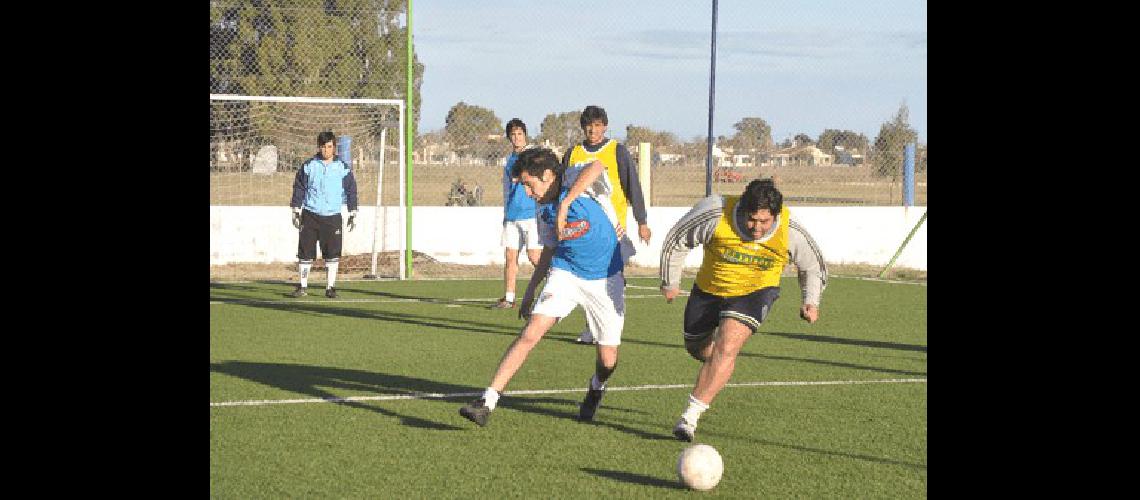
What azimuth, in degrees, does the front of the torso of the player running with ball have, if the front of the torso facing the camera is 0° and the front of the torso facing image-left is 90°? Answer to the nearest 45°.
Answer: approximately 0°

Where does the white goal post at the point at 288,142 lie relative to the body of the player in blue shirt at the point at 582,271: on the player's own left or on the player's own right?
on the player's own right

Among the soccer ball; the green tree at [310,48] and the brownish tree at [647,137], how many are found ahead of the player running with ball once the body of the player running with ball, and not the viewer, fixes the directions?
1

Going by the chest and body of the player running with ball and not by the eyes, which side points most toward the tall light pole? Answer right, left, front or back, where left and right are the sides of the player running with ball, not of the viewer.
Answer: back

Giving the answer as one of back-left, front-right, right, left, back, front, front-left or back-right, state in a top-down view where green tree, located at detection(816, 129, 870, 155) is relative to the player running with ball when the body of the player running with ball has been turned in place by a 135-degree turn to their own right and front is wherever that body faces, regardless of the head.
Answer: front-right

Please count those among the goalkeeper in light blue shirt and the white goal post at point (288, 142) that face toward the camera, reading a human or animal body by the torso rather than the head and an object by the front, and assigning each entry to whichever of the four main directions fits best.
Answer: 2

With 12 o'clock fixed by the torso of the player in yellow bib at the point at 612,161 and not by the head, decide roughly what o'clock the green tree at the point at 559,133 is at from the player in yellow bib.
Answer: The green tree is roughly at 6 o'clock from the player in yellow bib.

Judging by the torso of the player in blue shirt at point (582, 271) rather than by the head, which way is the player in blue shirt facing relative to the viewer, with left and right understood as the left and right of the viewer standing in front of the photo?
facing the viewer and to the left of the viewer

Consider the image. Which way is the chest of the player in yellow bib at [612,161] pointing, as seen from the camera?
toward the camera

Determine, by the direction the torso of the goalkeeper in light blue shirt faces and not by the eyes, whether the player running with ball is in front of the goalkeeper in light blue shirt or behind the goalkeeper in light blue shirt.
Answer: in front

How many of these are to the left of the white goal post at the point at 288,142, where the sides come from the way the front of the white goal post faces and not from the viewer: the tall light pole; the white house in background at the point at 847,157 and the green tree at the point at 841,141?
3

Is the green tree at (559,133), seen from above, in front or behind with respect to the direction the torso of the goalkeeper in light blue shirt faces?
behind

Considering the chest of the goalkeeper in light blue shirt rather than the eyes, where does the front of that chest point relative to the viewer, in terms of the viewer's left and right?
facing the viewer
